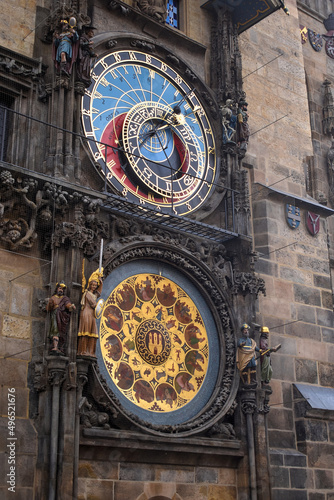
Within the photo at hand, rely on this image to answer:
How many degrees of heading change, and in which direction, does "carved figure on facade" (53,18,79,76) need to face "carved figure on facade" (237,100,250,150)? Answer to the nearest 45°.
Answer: approximately 135° to its left

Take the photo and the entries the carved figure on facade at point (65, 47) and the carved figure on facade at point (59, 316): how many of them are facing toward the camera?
2

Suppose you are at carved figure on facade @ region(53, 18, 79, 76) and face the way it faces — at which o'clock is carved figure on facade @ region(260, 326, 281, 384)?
carved figure on facade @ region(260, 326, 281, 384) is roughly at 8 o'clock from carved figure on facade @ region(53, 18, 79, 76).

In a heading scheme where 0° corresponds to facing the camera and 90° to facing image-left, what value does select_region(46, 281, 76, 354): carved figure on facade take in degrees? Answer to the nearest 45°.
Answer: approximately 0°
